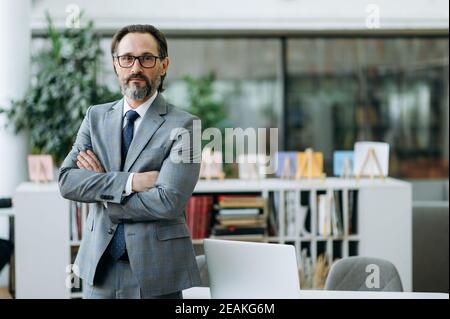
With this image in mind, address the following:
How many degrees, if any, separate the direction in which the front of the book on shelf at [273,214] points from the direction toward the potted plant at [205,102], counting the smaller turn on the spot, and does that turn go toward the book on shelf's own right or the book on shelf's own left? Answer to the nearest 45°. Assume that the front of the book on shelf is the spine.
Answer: approximately 180°

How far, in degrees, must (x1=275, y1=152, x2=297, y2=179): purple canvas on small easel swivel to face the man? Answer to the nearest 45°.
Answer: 0° — it already faces them

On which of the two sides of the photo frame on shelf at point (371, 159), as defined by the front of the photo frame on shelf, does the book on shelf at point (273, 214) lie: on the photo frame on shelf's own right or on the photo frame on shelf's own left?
on the photo frame on shelf's own right

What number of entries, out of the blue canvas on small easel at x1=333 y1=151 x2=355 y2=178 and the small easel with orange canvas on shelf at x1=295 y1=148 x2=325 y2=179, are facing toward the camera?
2

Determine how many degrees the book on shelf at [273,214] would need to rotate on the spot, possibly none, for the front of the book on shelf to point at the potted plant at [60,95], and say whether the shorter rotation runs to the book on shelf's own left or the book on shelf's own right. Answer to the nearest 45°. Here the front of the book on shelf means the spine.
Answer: approximately 135° to the book on shelf's own right

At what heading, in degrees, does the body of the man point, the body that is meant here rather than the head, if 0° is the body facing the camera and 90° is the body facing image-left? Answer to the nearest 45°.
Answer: approximately 45°

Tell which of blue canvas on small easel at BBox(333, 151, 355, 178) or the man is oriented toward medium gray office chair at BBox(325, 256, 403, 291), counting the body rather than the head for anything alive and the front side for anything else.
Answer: the blue canvas on small easel
